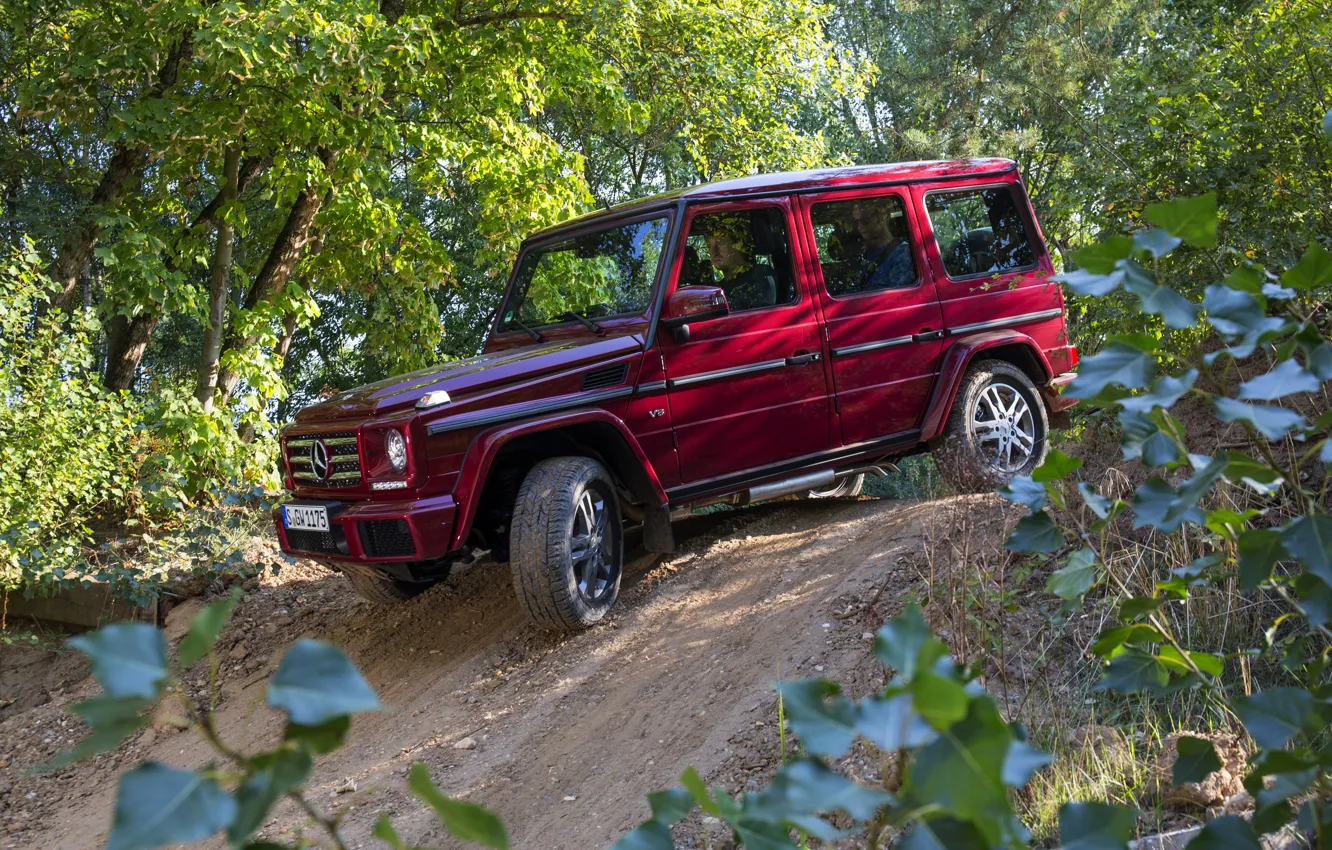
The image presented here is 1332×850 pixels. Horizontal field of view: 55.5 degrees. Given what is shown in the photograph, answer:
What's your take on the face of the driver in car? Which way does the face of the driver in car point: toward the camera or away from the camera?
toward the camera

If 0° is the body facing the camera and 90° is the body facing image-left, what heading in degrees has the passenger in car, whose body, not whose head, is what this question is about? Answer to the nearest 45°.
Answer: approximately 45°

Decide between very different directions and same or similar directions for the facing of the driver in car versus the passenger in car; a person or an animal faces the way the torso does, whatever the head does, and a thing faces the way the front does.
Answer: same or similar directions

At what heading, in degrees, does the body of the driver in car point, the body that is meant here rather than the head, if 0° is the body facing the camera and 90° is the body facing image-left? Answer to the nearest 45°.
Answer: approximately 45°

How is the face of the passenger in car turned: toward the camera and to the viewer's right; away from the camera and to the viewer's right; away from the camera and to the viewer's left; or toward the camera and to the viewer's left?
toward the camera and to the viewer's left

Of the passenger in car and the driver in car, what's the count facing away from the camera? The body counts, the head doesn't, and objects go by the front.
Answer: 0

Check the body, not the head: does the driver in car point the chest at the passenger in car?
no

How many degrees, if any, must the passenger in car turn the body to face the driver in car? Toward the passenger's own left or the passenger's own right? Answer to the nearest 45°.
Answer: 0° — they already face them
